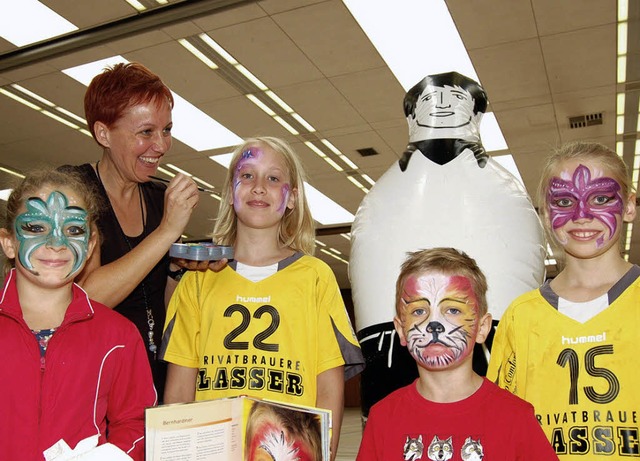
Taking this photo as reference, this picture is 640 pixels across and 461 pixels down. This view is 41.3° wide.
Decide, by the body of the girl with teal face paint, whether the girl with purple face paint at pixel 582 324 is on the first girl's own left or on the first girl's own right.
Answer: on the first girl's own left

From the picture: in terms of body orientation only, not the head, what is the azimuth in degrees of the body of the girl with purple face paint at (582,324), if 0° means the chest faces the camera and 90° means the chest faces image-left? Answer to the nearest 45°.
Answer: approximately 0°

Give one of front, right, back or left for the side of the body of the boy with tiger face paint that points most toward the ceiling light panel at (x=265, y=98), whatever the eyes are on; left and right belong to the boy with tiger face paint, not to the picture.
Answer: back

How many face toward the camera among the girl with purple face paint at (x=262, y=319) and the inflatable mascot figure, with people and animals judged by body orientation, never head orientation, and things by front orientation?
2

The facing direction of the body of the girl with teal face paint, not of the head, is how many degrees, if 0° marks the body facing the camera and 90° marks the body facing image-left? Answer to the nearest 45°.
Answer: approximately 0°

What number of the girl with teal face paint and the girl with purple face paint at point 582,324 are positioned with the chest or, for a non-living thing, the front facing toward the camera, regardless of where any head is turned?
2

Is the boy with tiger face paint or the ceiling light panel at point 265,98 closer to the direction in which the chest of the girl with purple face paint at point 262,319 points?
the boy with tiger face paint

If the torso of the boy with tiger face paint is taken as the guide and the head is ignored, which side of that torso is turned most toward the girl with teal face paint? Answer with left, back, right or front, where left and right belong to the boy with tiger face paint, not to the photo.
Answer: right
